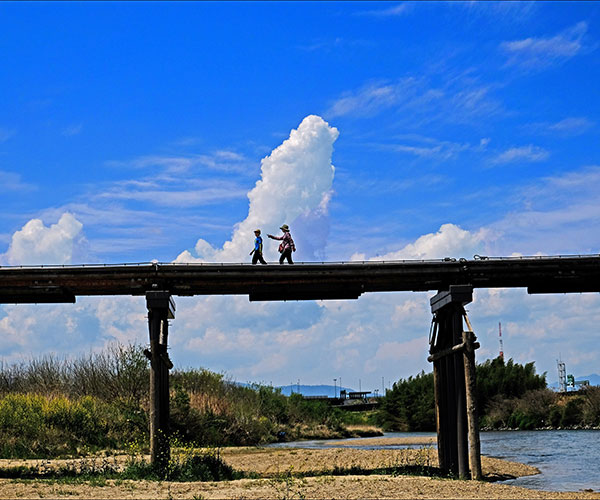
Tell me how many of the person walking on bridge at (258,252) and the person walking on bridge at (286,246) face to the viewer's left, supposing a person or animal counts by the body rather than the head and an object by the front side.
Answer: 2

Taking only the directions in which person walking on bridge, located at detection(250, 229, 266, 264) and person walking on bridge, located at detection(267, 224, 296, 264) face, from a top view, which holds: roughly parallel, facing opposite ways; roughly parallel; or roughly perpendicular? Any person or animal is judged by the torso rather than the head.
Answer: roughly parallel

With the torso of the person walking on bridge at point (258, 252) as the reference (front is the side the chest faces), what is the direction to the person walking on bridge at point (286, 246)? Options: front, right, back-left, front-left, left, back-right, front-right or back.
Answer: back

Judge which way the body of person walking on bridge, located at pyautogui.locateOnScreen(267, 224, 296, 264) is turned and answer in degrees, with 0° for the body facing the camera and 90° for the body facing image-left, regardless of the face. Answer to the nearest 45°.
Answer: approximately 90°

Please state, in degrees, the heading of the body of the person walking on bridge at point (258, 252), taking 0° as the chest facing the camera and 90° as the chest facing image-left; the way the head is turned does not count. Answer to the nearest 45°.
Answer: approximately 90°

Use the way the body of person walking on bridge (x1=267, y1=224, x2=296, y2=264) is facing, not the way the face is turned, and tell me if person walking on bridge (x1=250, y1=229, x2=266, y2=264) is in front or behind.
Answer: in front
